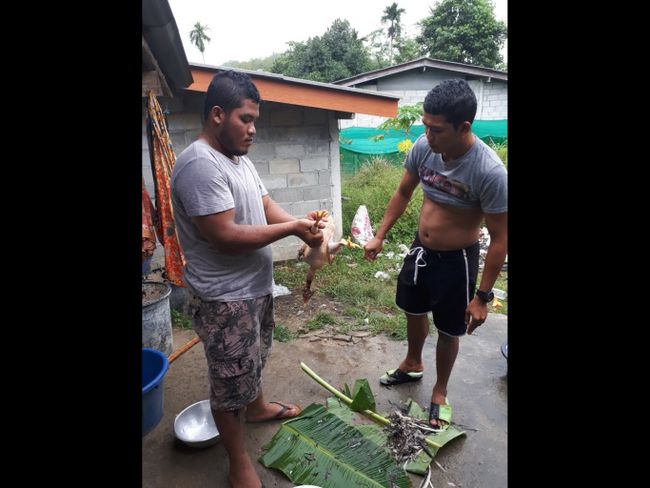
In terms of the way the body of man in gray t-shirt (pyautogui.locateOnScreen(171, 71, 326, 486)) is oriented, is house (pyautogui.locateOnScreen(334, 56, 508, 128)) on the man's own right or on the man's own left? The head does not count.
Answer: on the man's own left

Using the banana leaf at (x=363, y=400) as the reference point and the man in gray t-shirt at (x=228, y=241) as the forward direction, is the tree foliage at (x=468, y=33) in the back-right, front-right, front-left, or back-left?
back-right

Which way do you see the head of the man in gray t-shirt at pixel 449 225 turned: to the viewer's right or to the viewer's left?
to the viewer's left

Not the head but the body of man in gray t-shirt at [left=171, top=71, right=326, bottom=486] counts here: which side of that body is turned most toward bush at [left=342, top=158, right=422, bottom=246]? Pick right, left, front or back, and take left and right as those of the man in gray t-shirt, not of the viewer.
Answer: left

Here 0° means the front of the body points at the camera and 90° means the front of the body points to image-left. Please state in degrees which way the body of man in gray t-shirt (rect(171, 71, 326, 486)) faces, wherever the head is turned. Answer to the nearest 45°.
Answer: approximately 270°

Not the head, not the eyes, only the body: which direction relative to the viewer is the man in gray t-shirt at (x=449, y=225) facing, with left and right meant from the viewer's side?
facing the viewer and to the left of the viewer

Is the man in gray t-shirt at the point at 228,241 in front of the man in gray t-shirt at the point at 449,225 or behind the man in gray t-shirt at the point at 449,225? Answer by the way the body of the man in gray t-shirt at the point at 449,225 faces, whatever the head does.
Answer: in front

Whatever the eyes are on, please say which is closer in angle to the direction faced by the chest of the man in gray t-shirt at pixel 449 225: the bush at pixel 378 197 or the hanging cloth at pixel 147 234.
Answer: the hanging cloth

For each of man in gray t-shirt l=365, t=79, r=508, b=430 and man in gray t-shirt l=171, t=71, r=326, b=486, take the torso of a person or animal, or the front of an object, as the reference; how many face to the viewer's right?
1
